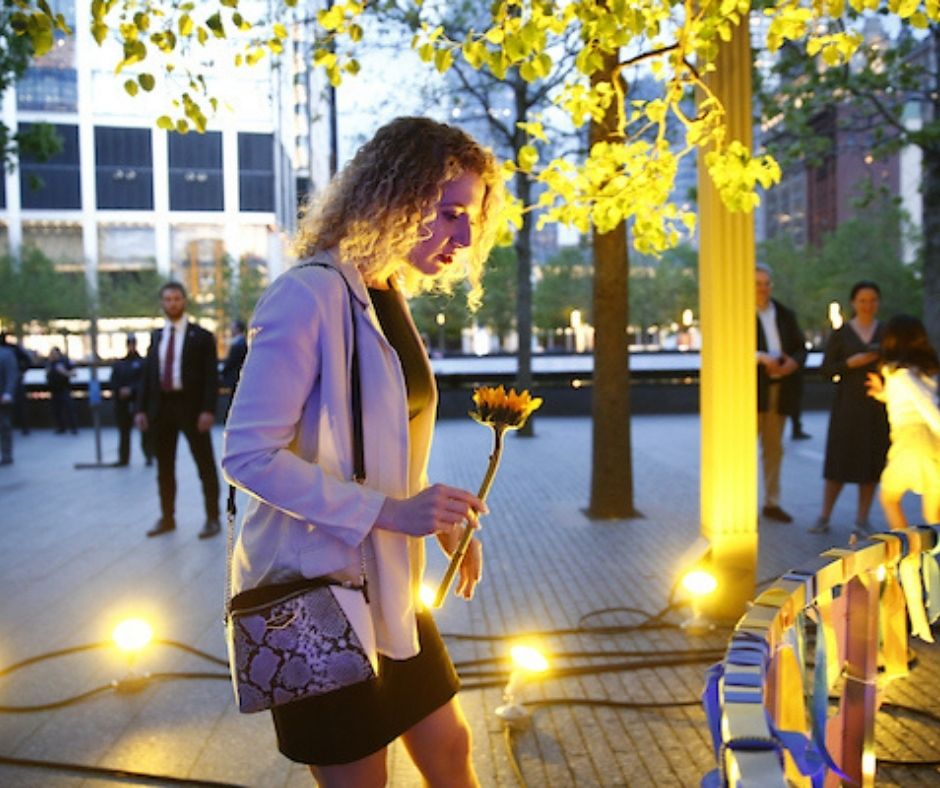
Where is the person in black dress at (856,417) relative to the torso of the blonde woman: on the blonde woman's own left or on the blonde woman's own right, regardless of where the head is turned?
on the blonde woman's own left

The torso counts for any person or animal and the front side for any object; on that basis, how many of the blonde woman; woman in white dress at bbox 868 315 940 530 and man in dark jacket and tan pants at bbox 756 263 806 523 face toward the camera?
1

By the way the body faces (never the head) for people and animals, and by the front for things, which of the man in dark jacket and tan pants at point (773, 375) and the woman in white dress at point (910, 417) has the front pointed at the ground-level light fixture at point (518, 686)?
the man in dark jacket and tan pants

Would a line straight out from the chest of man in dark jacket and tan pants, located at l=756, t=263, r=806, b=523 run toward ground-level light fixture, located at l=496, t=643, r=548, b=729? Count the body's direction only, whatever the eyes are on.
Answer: yes

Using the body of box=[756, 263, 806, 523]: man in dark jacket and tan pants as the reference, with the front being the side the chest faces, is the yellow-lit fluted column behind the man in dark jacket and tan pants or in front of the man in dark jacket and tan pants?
in front

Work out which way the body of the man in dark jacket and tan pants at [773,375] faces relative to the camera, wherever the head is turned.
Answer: toward the camera

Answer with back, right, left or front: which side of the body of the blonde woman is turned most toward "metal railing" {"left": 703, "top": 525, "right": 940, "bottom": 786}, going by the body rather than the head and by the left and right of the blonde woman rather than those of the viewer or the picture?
front

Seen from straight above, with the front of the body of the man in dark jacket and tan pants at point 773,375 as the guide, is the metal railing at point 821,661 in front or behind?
in front

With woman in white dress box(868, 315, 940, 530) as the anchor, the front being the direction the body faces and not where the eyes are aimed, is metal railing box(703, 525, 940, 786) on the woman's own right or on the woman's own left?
on the woman's own left

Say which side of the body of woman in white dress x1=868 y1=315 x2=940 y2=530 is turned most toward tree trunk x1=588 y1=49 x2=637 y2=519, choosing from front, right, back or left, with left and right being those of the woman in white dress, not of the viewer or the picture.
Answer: front

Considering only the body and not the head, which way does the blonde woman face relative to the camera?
to the viewer's right

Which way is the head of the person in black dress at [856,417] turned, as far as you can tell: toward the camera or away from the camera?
toward the camera

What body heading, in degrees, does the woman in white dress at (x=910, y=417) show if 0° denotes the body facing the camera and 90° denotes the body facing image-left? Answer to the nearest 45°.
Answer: approximately 135°

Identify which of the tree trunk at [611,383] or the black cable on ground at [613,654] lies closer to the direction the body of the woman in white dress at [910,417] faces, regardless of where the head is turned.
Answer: the tree trunk

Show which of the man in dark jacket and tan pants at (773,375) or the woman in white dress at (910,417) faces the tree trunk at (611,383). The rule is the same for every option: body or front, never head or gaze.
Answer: the woman in white dress

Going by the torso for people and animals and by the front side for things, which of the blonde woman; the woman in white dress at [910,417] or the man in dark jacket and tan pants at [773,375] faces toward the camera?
the man in dark jacket and tan pants
